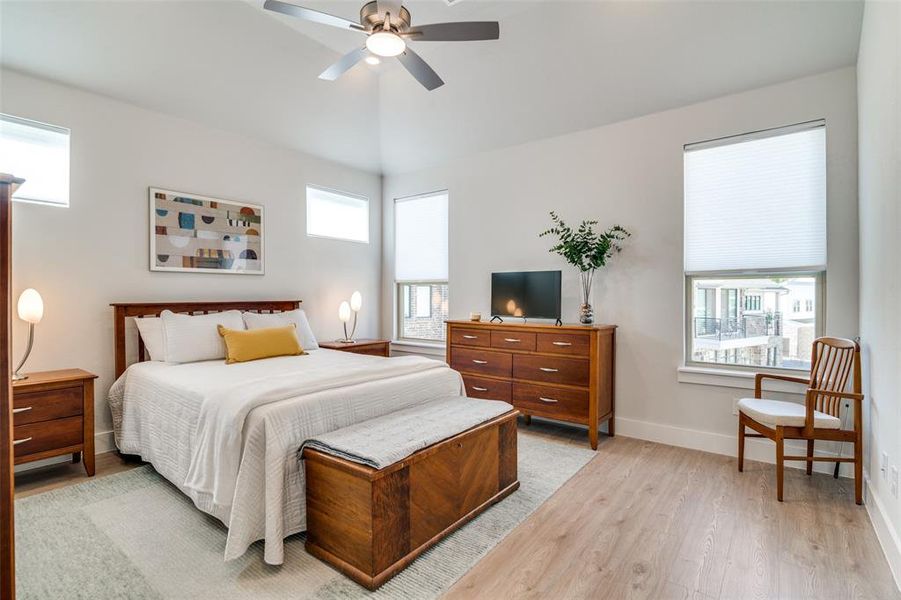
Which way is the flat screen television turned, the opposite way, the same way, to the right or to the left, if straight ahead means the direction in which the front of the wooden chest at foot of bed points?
to the right

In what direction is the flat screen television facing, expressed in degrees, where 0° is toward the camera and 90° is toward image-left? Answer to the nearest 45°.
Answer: approximately 45°

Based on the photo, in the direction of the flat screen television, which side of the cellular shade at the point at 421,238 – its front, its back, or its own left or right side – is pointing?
left

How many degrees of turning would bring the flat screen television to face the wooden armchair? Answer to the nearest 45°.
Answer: approximately 90° to its left

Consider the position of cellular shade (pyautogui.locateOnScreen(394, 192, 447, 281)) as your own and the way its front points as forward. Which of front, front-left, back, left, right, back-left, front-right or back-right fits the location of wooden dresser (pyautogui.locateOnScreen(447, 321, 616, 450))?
left

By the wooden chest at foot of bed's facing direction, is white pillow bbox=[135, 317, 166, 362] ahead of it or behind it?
behind

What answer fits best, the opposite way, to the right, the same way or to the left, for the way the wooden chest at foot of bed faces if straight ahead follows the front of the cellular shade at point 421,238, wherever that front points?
to the left

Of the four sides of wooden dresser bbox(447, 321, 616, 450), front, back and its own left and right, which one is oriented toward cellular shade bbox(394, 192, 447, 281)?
right

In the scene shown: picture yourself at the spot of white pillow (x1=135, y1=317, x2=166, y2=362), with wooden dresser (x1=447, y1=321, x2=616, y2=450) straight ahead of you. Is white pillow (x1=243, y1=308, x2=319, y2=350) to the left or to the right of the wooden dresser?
left

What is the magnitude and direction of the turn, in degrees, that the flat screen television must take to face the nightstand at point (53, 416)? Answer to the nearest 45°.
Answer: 0° — it already faces it
